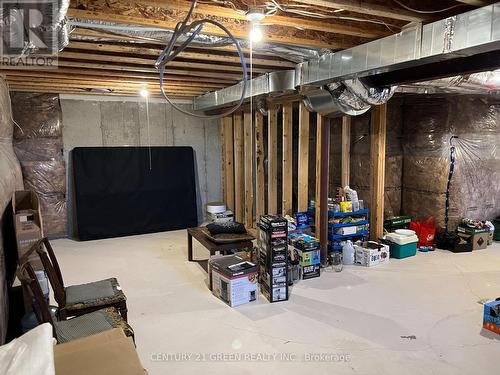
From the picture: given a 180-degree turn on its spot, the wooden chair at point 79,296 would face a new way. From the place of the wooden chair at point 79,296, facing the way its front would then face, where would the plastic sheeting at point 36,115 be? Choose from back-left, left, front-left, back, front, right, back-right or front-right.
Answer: right

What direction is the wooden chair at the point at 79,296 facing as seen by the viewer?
to the viewer's right

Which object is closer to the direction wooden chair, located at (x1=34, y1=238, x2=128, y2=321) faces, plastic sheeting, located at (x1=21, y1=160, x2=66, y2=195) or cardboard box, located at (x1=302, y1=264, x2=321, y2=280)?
the cardboard box

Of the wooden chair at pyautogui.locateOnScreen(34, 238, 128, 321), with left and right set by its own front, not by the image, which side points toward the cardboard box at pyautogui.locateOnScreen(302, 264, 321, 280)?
front

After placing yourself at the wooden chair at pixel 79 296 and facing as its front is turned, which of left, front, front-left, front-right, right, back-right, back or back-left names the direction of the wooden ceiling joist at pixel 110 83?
left

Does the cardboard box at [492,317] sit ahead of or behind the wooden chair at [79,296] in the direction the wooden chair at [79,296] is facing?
ahead

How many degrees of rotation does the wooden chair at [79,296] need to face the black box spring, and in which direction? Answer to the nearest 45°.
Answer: approximately 90° to its left

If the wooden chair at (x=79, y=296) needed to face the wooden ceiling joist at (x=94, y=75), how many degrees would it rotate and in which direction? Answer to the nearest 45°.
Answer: approximately 90° to its left

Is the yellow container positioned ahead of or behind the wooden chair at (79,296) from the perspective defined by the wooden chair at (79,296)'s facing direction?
ahead

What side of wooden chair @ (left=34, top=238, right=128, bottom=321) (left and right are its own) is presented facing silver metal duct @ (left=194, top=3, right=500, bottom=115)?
front

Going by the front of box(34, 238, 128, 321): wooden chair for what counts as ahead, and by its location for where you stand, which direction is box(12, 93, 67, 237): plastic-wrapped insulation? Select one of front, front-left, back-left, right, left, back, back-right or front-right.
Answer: left

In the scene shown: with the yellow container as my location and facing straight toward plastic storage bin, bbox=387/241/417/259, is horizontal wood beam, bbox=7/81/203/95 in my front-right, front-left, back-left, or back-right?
back-right

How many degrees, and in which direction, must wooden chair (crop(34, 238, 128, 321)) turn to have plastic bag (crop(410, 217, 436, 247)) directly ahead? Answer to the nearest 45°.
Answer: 0° — it already faces it
